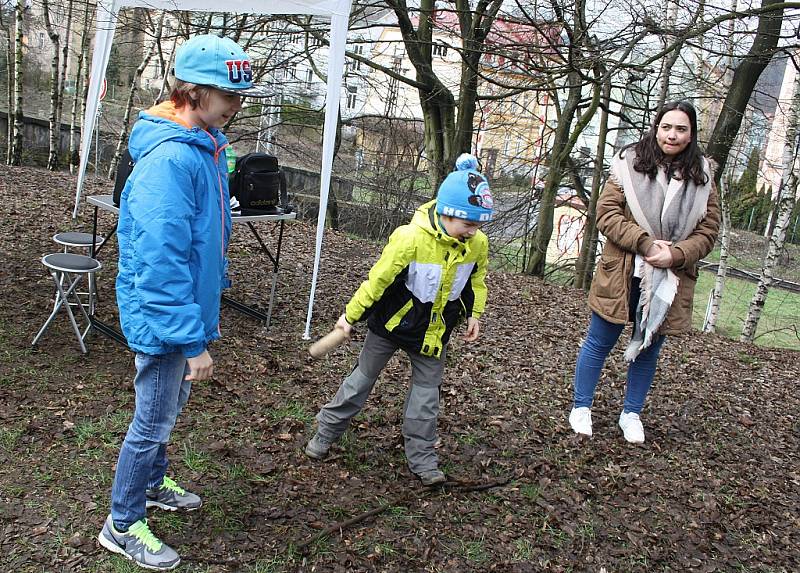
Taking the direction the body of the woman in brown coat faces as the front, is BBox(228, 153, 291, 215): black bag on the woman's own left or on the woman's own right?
on the woman's own right

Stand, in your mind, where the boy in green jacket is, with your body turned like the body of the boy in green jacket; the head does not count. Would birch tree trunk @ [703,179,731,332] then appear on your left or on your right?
on your left

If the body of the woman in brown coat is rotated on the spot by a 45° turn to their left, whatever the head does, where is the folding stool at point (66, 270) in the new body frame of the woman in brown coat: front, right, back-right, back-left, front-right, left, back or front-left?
back-right

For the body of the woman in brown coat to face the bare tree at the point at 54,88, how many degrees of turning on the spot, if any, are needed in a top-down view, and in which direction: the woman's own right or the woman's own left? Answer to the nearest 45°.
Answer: approximately 135° to the woman's own right

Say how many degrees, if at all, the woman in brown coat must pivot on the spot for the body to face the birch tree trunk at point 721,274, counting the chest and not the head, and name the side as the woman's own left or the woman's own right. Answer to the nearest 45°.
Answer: approximately 180°

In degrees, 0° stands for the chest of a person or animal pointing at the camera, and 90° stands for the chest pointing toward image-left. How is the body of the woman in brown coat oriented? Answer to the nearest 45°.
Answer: approximately 0°

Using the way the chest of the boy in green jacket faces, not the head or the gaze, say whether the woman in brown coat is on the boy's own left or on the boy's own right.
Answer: on the boy's own left

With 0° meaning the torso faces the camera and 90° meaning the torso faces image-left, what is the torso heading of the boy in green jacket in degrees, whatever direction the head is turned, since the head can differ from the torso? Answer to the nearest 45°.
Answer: approximately 315°

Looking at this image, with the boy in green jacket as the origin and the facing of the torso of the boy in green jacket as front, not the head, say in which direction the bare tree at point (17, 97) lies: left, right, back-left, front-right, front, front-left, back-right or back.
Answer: back

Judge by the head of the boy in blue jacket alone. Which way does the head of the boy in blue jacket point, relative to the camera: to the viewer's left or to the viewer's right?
to the viewer's right
